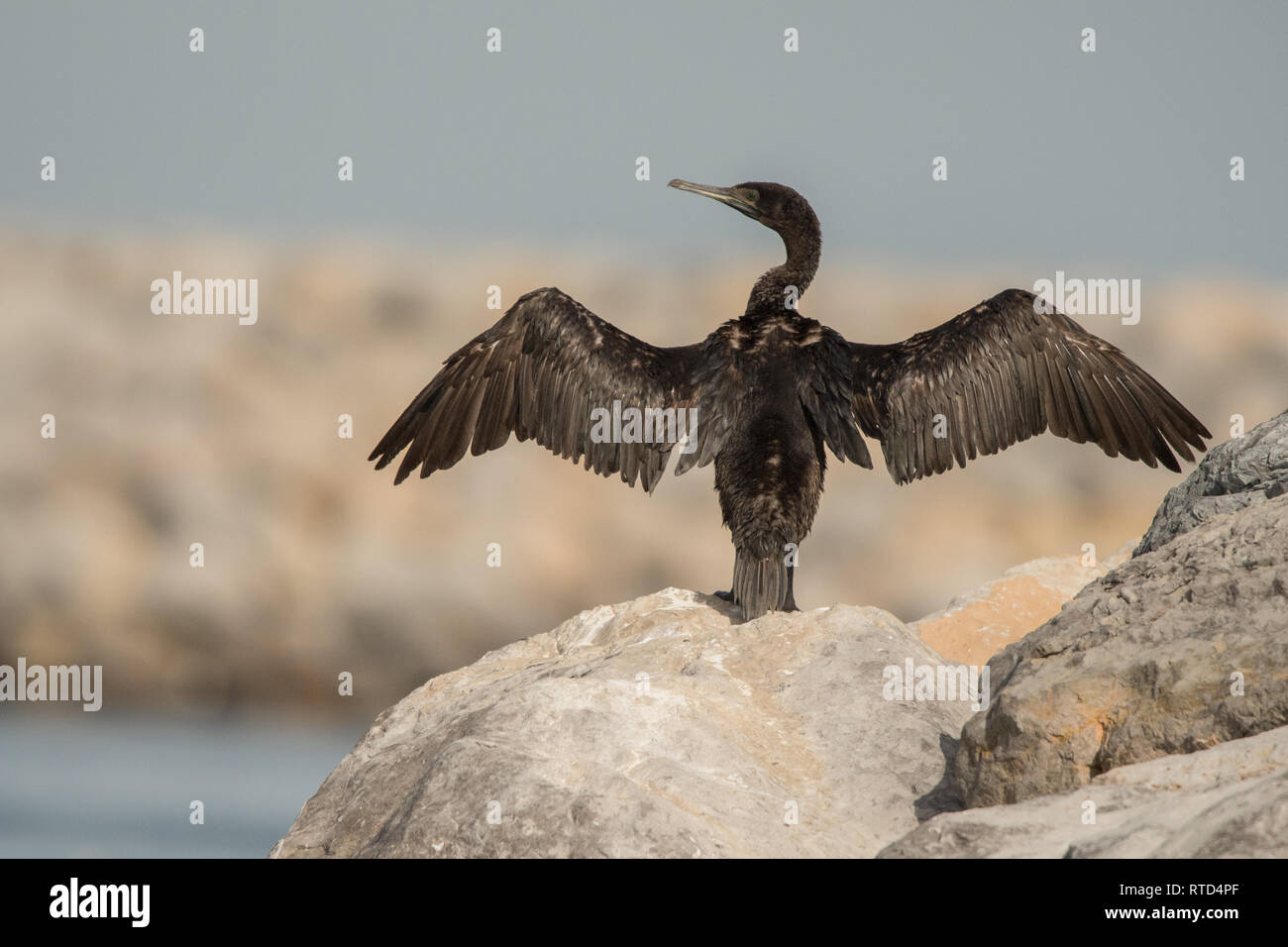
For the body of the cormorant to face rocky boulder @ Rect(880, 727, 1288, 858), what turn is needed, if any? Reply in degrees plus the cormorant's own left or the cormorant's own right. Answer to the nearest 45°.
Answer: approximately 180°

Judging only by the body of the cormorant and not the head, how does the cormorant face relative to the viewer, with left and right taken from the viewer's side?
facing away from the viewer

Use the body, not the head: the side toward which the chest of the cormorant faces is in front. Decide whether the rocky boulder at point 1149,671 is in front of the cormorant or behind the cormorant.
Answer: behind
